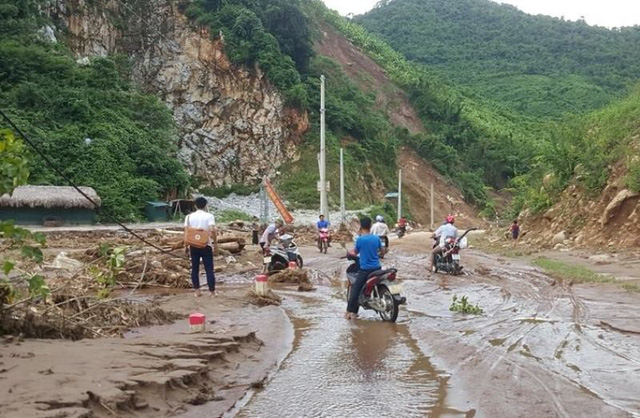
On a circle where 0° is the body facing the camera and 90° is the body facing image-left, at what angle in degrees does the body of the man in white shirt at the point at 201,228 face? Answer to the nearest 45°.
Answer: approximately 180°

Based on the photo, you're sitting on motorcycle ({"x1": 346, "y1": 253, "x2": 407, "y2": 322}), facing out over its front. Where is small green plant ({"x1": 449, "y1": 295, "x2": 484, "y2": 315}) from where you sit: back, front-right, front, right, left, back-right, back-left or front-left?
right

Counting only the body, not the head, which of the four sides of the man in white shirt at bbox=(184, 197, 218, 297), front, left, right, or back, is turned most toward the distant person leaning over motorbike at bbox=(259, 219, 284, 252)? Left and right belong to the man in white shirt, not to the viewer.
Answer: front

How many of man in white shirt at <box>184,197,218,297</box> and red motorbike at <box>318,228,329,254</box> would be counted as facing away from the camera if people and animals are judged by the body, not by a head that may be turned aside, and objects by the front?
1

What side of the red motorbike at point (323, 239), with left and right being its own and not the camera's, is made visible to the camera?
front

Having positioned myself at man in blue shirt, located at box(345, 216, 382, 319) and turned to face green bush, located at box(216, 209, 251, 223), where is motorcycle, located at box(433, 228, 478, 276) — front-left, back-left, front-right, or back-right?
front-right

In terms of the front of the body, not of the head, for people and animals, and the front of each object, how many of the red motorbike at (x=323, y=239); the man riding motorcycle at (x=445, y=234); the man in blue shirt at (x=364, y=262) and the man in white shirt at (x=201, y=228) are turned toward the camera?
1

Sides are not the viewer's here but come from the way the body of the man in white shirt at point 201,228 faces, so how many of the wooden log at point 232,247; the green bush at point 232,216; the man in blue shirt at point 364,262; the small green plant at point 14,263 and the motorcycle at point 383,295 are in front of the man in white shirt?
2

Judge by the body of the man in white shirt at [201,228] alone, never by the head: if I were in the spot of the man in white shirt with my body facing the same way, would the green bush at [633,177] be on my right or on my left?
on my right

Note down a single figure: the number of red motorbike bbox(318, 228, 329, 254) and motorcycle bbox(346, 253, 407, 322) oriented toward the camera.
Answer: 1

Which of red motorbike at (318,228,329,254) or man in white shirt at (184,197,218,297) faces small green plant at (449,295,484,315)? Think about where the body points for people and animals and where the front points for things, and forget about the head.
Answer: the red motorbike

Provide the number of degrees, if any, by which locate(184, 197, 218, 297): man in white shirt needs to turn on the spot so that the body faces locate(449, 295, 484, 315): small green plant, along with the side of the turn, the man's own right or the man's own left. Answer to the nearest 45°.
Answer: approximately 90° to the man's own right
